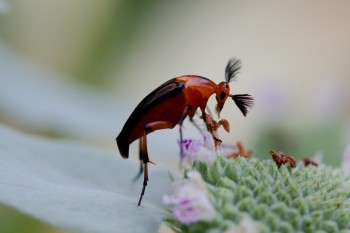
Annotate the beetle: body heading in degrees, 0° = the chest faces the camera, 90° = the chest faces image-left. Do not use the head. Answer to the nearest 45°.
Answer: approximately 270°

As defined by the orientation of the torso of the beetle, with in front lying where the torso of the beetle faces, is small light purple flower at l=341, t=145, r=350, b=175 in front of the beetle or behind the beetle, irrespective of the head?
in front
